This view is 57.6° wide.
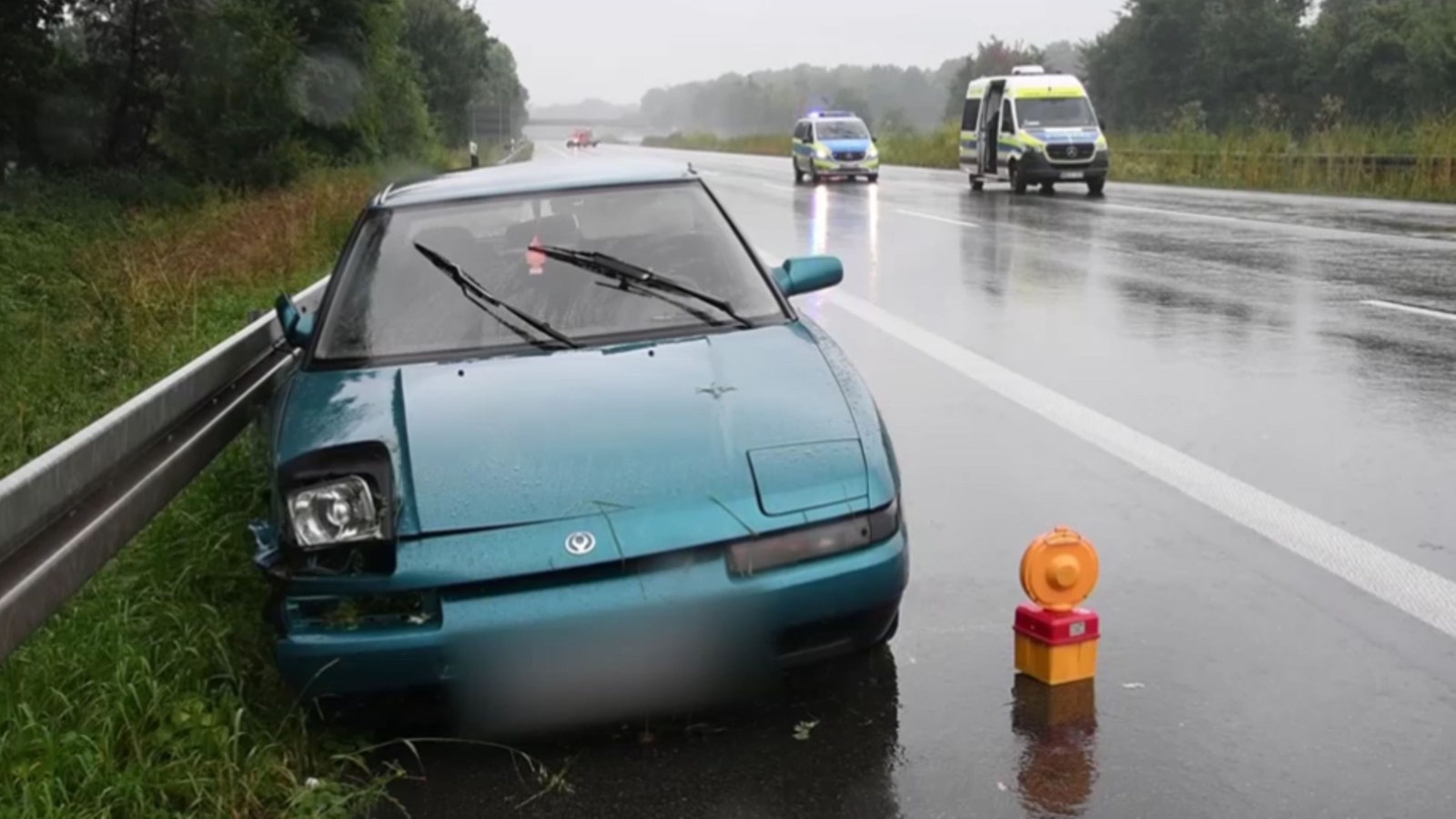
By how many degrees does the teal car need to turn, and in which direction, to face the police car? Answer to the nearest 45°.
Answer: approximately 180°

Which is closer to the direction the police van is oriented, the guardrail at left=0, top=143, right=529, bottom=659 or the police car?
the guardrail

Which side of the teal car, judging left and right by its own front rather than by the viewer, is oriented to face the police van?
back

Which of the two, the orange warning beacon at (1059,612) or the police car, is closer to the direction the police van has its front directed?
the orange warning beacon

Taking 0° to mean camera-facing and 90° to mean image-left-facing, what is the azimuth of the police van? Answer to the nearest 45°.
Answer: approximately 315°

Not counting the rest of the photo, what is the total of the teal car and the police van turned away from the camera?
0

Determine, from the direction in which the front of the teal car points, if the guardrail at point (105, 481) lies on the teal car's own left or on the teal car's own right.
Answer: on the teal car's own right

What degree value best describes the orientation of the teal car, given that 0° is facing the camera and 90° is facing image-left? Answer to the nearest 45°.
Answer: approximately 0°

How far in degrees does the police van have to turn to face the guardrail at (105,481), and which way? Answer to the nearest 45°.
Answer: approximately 45° to its right

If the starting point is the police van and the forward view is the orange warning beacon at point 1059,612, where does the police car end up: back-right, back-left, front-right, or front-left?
back-right

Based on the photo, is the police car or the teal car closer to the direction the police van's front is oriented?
the teal car

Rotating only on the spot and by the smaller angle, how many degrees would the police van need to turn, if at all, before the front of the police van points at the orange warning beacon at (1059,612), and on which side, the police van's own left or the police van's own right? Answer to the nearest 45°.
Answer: approximately 45° to the police van's own right

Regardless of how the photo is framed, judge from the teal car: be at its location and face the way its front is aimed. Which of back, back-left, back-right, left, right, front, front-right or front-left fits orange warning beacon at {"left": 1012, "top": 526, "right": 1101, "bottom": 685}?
left
